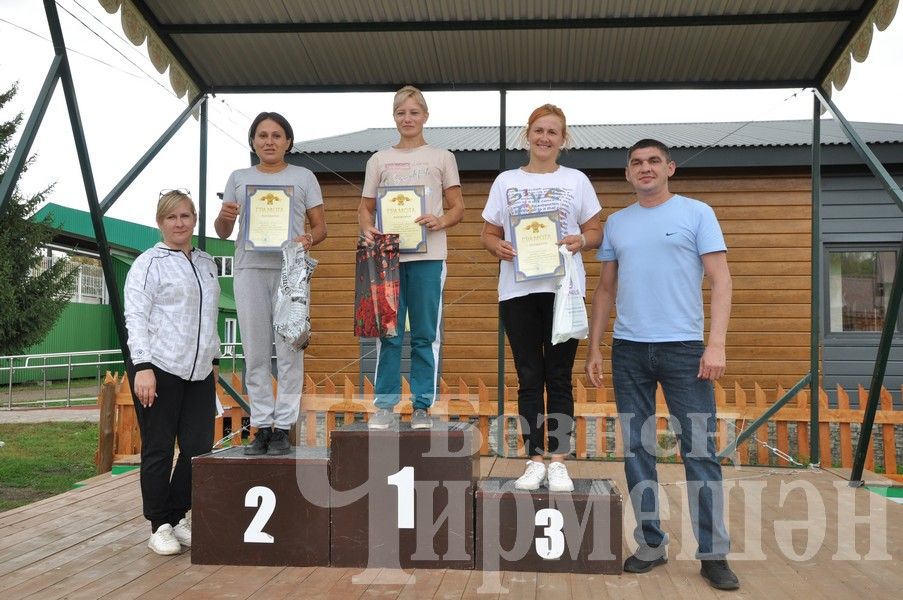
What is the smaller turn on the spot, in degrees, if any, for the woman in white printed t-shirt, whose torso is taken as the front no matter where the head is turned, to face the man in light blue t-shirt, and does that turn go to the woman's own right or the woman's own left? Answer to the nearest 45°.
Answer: approximately 90° to the woman's own left

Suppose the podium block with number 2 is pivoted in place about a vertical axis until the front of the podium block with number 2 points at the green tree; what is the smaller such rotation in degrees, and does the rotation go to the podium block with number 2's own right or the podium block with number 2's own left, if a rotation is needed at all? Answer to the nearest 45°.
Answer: approximately 180°

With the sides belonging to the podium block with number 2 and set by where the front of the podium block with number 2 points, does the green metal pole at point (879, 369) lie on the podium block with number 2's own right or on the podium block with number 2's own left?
on the podium block with number 2's own left

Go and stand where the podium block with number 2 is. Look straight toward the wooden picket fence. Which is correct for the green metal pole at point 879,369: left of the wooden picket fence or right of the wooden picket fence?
right

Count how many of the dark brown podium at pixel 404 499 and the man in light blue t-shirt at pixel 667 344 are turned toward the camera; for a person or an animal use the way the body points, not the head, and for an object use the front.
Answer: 2

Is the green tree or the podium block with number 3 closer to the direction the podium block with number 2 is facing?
the podium block with number 3
